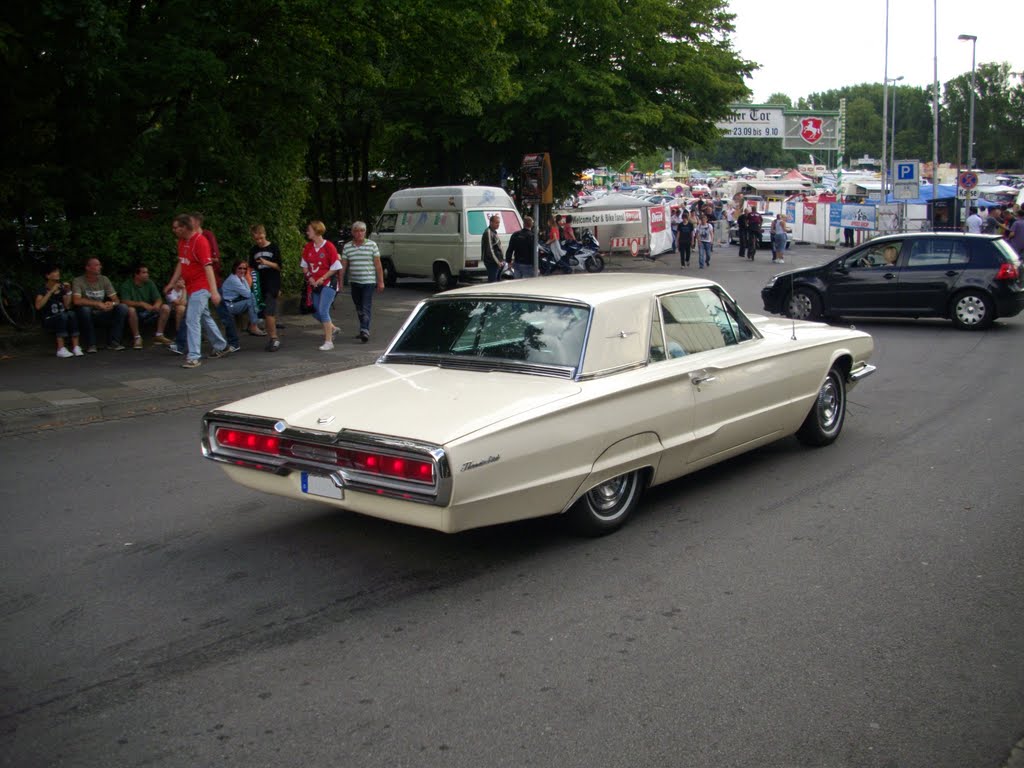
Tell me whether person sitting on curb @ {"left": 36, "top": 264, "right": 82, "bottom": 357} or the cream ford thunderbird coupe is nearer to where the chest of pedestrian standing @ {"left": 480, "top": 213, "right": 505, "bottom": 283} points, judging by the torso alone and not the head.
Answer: the cream ford thunderbird coupe

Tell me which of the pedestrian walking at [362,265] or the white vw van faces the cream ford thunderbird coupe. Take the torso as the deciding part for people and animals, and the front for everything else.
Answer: the pedestrian walking

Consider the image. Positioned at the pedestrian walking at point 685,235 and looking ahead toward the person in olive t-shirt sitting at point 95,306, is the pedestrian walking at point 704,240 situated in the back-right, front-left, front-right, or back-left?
back-left

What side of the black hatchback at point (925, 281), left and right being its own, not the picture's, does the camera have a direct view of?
left

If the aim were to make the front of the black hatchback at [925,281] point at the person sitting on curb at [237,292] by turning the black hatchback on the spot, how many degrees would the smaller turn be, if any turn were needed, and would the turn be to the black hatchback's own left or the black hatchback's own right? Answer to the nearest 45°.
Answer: approximately 45° to the black hatchback's own left

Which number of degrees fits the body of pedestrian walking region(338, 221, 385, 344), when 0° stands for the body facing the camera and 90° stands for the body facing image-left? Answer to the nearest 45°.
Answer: approximately 0°

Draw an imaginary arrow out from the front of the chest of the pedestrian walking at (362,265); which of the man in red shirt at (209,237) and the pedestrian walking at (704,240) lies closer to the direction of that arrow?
the man in red shirt

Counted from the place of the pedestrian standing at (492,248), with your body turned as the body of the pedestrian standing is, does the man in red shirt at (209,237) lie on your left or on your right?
on your right
